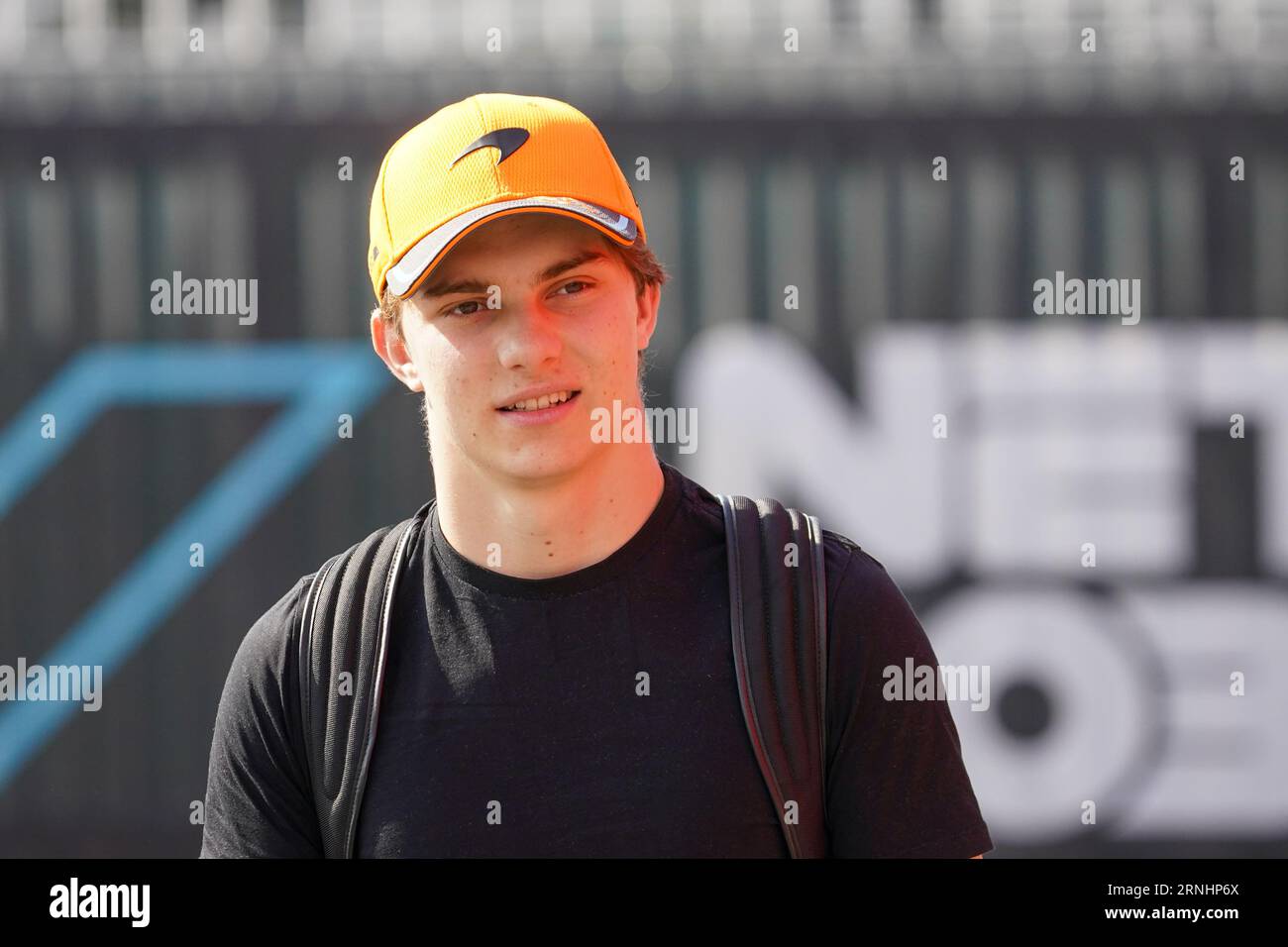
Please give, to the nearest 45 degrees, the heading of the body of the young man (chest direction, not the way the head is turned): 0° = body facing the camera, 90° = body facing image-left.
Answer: approximately 0°
